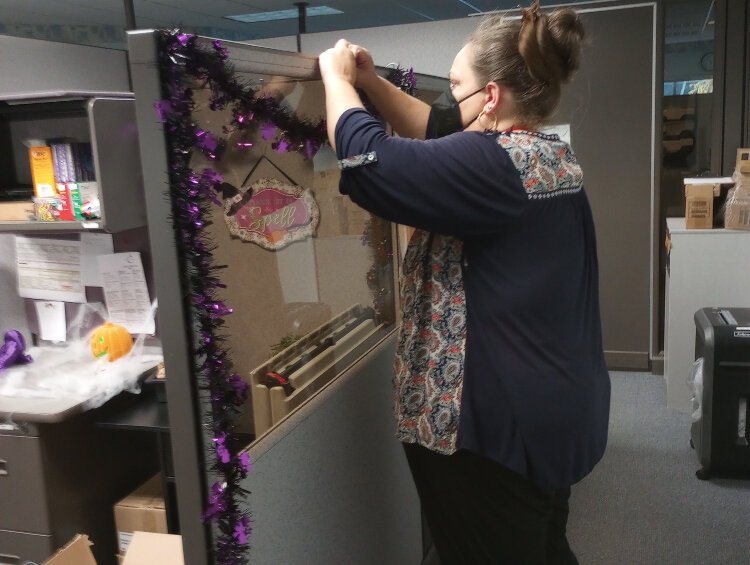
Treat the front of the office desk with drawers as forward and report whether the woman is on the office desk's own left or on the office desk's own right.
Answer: on the office desk's own left

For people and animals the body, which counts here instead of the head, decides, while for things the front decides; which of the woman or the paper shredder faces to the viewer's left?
the woman

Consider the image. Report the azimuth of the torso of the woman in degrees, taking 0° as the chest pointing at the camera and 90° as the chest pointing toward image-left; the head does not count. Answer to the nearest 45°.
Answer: approximately 90°

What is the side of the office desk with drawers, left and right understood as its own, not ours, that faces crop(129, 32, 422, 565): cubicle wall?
left

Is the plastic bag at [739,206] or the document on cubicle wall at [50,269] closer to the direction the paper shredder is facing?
the document on cubicle wall

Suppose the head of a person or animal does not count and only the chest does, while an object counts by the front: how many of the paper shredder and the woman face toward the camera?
1

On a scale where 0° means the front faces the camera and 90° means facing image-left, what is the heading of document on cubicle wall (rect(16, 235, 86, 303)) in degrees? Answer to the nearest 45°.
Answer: approximately 0°

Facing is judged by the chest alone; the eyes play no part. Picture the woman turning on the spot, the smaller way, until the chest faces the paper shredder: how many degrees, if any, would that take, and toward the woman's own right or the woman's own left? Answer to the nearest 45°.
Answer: approximately 135° to the woman's own right

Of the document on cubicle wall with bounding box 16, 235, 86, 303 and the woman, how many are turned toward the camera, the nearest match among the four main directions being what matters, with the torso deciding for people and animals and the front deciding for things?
1
